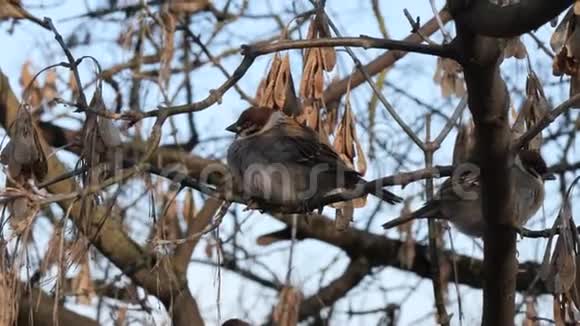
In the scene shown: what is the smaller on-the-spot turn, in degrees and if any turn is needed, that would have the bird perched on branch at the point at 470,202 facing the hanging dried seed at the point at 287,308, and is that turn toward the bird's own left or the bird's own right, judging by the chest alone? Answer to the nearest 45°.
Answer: approximately 180°

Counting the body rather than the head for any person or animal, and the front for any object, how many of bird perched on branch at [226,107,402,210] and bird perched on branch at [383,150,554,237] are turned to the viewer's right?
1

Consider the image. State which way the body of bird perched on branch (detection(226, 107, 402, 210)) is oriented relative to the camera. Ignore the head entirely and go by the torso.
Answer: to the viewer's left

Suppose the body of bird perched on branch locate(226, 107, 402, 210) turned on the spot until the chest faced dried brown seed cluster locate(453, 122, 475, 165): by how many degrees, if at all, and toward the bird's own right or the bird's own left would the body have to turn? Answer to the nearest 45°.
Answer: approximately 135° to the bird's own left

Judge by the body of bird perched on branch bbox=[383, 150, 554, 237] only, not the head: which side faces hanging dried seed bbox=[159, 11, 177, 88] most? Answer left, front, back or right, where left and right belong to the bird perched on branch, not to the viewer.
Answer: back

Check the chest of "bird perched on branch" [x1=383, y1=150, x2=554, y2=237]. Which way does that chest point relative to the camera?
to the viewer's right

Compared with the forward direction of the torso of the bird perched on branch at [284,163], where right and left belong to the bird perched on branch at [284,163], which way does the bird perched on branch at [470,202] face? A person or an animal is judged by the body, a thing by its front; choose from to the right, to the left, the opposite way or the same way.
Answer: the opposite way

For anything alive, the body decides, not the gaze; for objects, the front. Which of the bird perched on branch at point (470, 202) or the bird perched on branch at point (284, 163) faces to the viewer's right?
the bird perched on branch at point (470, 202)
